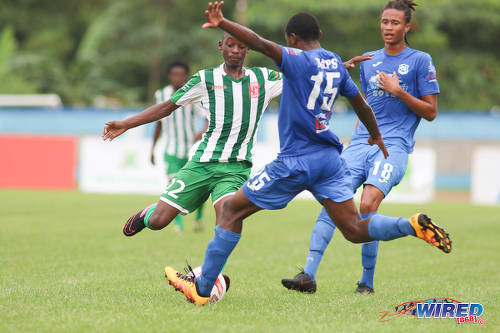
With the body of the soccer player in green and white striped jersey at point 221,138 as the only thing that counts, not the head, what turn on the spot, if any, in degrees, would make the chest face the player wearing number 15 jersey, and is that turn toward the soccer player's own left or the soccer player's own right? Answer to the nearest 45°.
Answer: approximately 45° to the soccer player's own left

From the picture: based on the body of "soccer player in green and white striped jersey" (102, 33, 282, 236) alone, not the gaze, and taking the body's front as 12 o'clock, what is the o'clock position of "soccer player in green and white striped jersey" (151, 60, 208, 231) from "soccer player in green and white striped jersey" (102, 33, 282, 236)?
"soccer player in green and white striped jersey" (151, 60, 208, 231) is roughly at 6 o'clock from "soccer player in green and white striped jersey" (102, 33, 282, 236).

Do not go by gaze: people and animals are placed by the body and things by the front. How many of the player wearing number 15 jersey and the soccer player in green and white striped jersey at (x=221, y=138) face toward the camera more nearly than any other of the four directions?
1

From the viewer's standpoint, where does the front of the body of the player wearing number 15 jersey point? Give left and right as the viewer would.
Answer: facing away from the viewer and to the left of the viewer

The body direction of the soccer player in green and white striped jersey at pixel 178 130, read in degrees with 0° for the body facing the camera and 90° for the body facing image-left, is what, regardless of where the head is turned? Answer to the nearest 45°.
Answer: approximately 0°

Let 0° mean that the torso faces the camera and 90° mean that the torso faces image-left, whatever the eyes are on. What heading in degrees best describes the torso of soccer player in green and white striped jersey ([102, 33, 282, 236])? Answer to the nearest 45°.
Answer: approximately 0°

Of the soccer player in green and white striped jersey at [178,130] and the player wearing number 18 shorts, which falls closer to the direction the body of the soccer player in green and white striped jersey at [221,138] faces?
the player wearing number 18 shorts

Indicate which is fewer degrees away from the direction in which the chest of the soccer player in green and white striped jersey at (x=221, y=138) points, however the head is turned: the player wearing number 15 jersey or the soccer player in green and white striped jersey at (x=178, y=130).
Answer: the player wearing number 15 jersey
